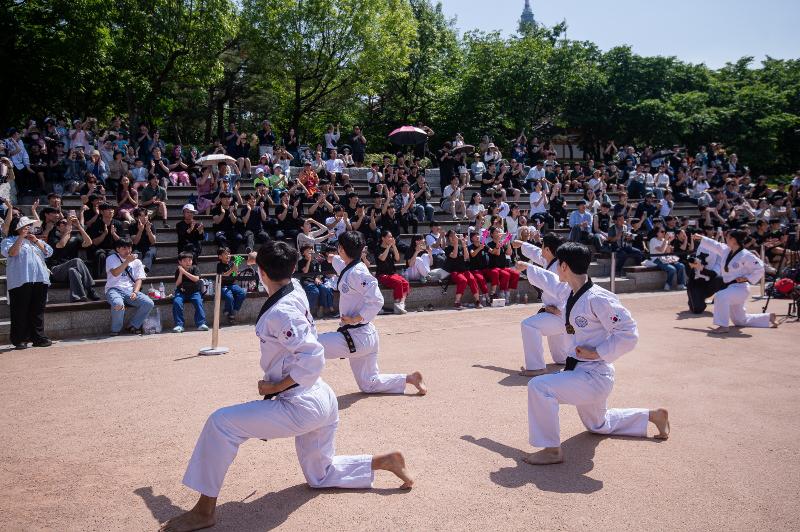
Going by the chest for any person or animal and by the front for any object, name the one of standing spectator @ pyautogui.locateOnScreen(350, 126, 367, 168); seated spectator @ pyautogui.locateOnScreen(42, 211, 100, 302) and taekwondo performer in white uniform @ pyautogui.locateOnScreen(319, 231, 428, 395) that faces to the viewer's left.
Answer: the taekwondo performer in white uniform

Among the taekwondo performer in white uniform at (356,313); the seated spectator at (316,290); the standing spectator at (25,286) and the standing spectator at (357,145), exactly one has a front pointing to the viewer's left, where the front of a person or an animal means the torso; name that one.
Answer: the taekwondo performer in white uniform

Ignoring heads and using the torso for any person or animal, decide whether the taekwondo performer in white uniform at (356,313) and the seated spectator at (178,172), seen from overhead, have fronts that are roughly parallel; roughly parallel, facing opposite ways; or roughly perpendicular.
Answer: roughly perpendicular

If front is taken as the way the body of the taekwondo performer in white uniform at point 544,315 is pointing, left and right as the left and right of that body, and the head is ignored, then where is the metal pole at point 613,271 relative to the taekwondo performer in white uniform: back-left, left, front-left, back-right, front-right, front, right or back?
right

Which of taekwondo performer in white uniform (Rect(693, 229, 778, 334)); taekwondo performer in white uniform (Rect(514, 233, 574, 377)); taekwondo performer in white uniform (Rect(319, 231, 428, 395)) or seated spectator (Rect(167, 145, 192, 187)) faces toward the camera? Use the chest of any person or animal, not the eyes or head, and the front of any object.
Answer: the seated spectator

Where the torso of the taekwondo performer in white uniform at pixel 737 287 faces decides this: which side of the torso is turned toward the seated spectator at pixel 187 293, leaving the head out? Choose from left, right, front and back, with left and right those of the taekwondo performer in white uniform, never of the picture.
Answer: front

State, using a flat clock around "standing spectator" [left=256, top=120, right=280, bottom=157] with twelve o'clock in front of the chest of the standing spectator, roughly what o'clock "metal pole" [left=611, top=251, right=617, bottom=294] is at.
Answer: The metal pole is roughly at 10 o'clock from the standing spectator.

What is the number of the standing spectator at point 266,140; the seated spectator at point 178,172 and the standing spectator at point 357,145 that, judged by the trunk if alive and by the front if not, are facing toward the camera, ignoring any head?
3

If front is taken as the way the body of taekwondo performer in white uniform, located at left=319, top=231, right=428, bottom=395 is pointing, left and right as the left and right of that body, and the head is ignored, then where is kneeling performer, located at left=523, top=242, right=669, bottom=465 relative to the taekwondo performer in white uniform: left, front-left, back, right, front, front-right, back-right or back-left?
back-left

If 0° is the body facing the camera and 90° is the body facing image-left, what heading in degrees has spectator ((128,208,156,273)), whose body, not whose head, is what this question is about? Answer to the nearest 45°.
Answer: approximately 315°

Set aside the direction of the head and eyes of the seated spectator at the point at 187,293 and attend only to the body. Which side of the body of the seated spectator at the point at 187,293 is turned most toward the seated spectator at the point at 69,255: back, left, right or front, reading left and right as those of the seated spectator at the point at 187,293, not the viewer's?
right

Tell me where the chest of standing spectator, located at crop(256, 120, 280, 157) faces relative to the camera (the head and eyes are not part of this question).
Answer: toward the camera

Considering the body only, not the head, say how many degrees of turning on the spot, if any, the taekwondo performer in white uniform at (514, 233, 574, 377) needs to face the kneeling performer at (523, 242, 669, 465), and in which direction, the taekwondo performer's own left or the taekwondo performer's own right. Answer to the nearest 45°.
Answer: approximately 90° to the taekwondo performer's own left

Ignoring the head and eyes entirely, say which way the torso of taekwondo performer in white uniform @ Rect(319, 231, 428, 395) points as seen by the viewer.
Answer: to the viewer's left

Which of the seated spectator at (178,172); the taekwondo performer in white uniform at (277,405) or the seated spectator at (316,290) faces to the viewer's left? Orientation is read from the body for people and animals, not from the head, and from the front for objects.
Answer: the taekwondo performer in white uniform

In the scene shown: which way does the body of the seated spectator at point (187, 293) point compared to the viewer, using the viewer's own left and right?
facing the viewer

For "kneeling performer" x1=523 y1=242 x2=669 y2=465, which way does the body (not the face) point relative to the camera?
to the viewer's left
